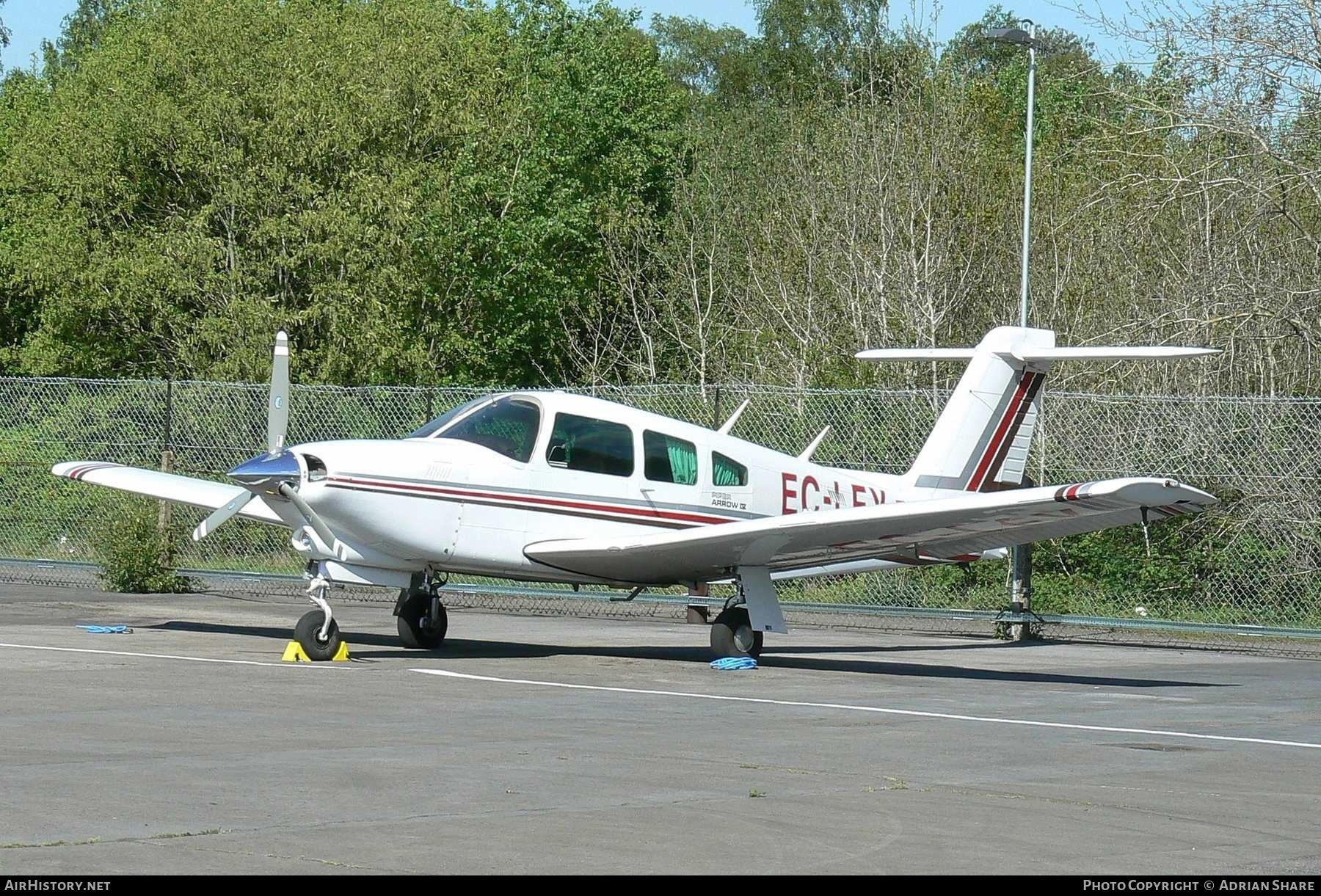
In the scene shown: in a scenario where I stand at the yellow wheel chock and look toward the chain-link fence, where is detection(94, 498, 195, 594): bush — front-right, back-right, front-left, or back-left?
front-left

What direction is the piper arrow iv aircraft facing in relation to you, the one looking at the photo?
facing the viewer and to the left of the viewer

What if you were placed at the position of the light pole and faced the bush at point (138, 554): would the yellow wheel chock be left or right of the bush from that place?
left

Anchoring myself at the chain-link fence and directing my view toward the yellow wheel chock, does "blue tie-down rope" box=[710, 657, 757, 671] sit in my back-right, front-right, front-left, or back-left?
front-left

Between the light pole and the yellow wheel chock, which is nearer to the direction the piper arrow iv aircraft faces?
the yellow wheel chock

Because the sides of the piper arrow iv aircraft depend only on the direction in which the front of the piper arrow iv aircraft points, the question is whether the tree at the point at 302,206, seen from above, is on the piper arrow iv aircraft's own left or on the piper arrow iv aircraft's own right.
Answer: on the piper arrow iv aircraft's own right

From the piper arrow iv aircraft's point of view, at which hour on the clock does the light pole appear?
The light pole is roughly at 6 o'clock from the piper arrow iv aircraft.

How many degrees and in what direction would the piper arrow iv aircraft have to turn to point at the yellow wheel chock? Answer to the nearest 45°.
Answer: approximately 45° to its right
